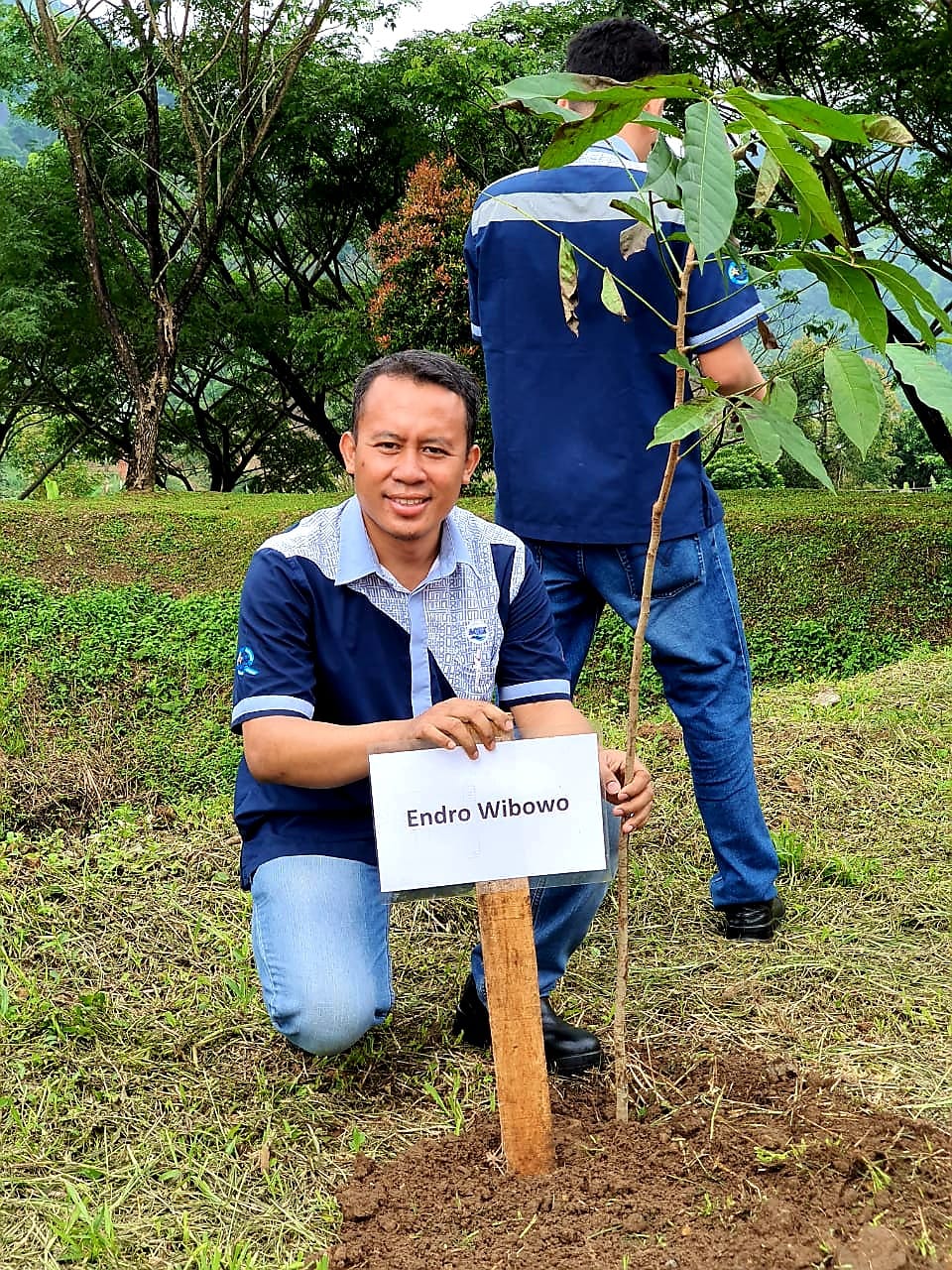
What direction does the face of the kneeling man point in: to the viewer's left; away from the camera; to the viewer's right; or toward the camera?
toward the camera

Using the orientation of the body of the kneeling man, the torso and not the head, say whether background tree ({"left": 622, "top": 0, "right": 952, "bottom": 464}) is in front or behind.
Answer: behind

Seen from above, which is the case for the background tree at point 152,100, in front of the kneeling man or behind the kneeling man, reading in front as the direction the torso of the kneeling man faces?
behind

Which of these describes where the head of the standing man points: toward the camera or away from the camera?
away from the camera

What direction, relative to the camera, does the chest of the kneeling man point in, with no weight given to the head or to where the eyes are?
toward the camera
